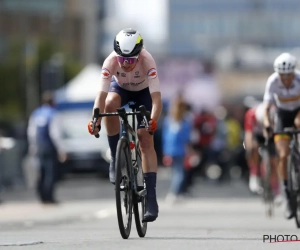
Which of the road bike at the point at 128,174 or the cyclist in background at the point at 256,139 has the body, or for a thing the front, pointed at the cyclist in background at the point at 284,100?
the cyclist in background at the point at 256,139

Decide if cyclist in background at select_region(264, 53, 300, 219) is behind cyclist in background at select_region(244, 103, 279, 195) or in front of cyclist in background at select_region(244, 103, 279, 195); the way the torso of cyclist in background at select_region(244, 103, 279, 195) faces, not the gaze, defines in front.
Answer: in front

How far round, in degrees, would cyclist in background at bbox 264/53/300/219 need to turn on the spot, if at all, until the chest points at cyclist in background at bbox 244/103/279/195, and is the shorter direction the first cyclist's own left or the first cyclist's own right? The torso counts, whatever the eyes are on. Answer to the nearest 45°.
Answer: approximately 180°

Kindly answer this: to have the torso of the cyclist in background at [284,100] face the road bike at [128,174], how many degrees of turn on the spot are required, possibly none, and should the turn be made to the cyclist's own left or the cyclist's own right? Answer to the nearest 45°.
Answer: approximately 45° to the cyclist's own right

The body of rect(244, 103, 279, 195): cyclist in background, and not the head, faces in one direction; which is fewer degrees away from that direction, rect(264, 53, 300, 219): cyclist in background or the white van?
the cyclist in background
